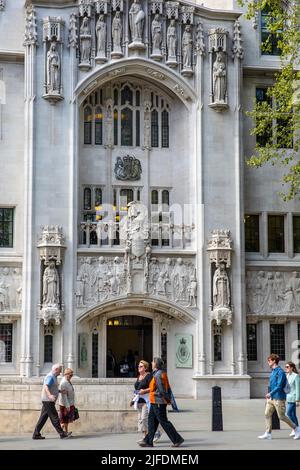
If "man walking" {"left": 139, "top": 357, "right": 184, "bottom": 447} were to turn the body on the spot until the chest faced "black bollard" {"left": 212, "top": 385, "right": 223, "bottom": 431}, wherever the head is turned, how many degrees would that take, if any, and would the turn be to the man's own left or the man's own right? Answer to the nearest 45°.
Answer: approximately 90° to the man's own right

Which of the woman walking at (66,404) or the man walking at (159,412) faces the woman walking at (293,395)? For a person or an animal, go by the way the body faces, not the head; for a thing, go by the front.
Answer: the woman walking at (66,404)

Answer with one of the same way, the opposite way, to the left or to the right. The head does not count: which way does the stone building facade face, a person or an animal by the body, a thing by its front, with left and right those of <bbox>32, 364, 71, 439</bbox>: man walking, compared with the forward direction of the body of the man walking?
to the right

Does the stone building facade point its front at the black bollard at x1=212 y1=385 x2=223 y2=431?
yes

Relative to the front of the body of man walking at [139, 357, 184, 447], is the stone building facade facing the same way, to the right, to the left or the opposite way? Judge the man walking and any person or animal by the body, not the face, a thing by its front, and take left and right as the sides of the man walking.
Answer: to the left

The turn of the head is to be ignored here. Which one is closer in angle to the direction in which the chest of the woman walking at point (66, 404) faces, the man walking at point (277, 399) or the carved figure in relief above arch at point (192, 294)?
the man walking

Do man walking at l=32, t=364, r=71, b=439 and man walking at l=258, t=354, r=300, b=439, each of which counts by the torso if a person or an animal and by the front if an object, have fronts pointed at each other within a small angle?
yes

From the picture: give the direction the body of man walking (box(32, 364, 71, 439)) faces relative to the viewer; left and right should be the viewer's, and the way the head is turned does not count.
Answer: facing to the right of the viewer

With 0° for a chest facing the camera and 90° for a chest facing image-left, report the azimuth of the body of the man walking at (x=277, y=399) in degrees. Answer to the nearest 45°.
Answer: approximately 90°

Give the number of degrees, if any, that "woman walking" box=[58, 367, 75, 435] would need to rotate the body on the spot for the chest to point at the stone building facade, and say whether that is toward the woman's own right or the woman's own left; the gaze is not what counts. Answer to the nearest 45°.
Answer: approximately 90° to the woman's own left

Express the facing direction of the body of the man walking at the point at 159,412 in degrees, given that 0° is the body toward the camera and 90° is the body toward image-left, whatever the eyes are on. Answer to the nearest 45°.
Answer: approximately 90°

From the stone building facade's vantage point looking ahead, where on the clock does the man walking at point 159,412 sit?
The man walking is roughly at 12 o'clock from the stone building facade.
